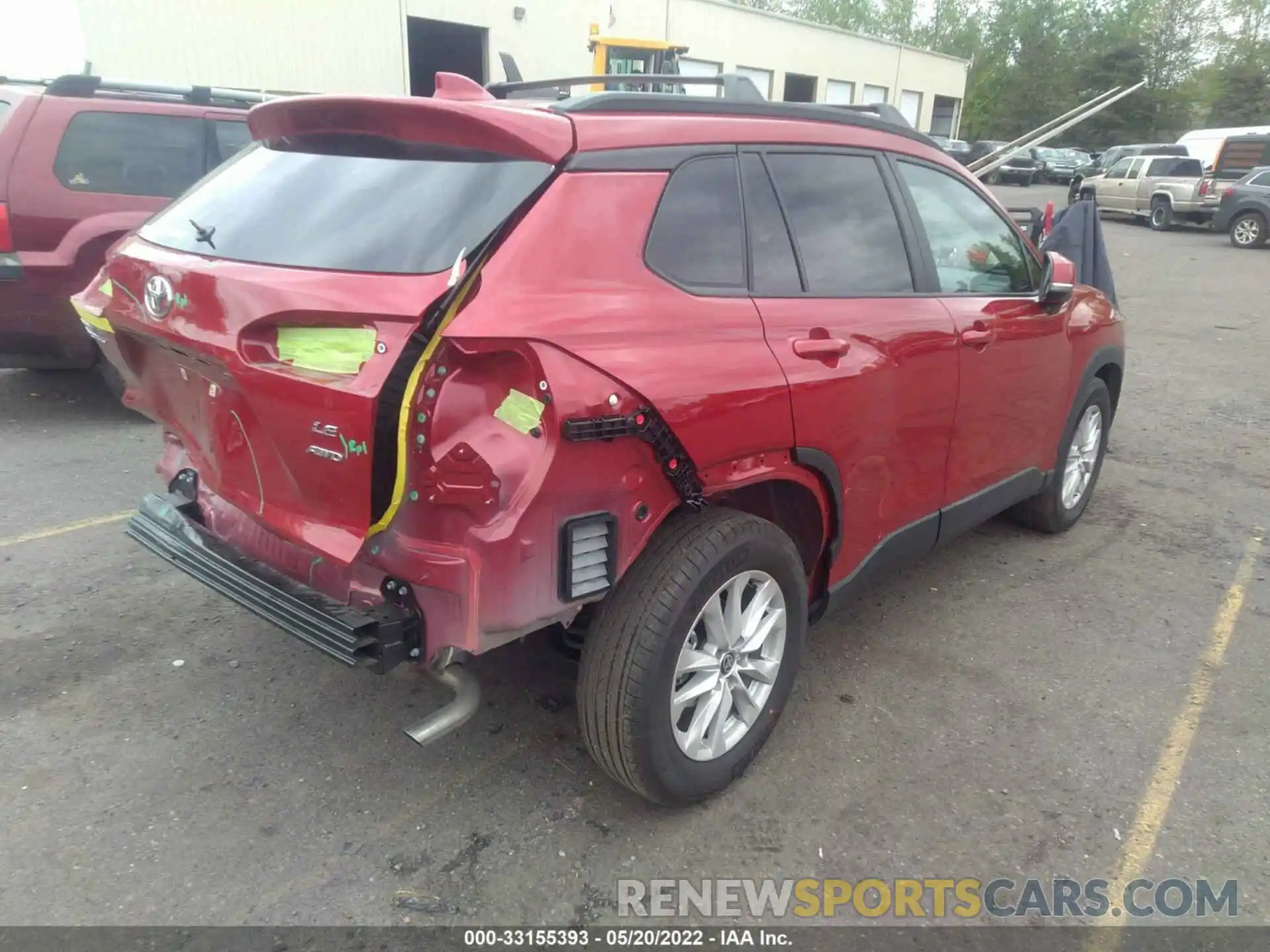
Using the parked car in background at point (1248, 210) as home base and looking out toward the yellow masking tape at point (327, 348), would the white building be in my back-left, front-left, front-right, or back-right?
front-right

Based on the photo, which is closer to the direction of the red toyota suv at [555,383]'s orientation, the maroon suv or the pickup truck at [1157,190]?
the pickup truck

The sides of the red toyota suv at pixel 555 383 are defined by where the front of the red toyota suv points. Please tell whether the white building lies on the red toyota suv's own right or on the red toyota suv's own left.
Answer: on the red toyota suv's own left

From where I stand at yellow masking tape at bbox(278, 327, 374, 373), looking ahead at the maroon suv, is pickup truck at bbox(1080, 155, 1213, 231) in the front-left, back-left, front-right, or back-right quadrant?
front-right

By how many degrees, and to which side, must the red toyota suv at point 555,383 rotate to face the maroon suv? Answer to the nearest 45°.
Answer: approximately 90° to its left

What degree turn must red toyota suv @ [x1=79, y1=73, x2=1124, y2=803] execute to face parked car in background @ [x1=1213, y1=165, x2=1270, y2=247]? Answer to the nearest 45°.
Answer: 0° — it already faces it

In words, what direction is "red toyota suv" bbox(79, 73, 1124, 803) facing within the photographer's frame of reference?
facing away from the viewer and to the right of the viewer

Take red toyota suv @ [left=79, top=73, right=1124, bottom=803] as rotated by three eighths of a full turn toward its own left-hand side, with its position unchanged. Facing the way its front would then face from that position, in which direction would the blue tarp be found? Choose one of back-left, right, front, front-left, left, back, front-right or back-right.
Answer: back-right

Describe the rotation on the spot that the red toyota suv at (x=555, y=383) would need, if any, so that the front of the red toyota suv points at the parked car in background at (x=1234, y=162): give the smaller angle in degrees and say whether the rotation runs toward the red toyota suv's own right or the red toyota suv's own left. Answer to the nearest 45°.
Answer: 0° — it already faces it

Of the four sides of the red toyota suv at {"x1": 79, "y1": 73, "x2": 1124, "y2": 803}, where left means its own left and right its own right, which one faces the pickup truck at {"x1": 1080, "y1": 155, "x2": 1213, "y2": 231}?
front

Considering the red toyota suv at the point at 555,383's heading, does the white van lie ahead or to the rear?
ahead
